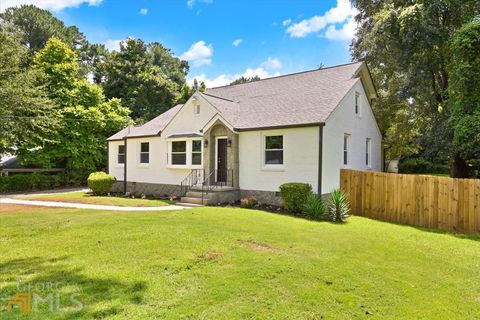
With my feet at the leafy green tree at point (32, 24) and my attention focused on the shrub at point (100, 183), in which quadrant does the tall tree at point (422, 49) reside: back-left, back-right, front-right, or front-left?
front-left

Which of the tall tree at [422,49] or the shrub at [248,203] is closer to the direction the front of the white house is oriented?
the shrub

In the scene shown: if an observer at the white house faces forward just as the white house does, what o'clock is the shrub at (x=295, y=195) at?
The shrub is roughly at 10 o'clock from the white house.

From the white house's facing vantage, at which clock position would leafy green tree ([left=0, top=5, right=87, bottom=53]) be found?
The leafy green tree is roughly at 3 o'clock from the white house.

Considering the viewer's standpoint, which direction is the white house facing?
facing the viewer and to the left of the viewer

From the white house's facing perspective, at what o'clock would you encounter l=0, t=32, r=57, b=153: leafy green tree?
The leafy green tree is roughly at 2 o'clock from the white house.

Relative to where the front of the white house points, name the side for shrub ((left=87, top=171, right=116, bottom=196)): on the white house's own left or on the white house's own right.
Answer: on the white house's own right

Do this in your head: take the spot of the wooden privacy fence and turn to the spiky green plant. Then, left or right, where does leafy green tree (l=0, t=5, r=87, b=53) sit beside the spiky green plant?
right

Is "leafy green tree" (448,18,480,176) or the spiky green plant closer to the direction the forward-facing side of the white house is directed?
the spiky green plant

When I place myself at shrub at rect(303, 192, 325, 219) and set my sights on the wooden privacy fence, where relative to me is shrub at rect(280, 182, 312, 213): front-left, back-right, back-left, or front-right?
back-left
